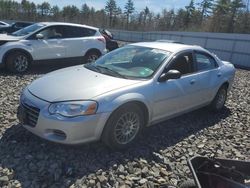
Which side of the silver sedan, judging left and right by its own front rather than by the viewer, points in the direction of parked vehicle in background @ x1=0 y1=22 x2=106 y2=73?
right

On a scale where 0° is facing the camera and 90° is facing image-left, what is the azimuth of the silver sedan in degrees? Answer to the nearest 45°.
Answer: approximately 45°
